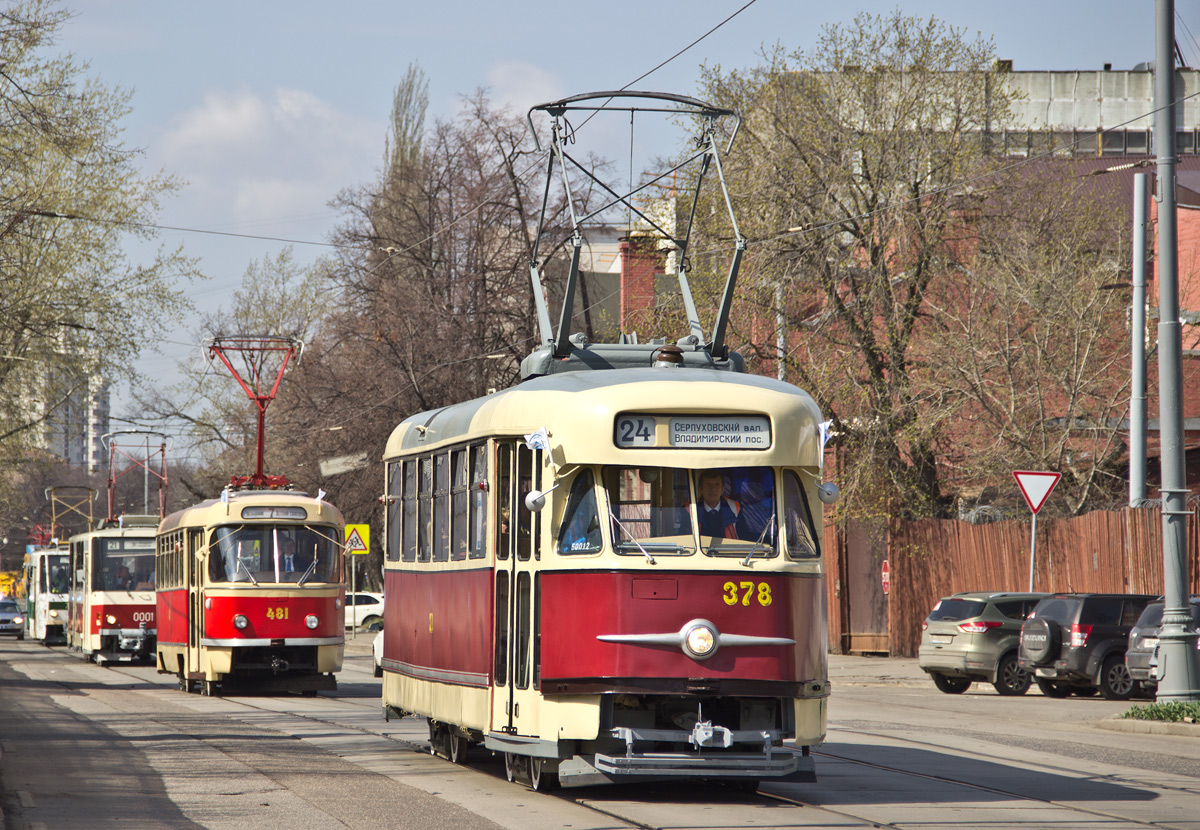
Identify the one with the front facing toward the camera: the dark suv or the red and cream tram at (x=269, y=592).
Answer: the red and cream tram

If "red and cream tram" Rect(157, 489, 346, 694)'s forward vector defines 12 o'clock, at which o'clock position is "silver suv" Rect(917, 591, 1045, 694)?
The silver suv is roughly at 9 o'clock from the red and cream tram.

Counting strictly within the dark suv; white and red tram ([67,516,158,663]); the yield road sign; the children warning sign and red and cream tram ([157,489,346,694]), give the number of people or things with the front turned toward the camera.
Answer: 4

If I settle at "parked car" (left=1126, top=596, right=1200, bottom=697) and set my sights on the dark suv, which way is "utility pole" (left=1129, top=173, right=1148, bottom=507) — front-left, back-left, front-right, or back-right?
front-right

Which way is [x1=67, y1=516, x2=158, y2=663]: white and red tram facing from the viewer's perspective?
toward the camera

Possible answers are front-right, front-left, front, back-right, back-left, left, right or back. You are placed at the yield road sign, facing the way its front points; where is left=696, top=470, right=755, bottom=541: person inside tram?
front

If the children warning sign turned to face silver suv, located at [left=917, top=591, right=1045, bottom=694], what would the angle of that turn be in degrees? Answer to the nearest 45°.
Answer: approximately 45° to its left

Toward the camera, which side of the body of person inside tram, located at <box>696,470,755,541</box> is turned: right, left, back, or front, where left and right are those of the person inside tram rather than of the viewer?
front

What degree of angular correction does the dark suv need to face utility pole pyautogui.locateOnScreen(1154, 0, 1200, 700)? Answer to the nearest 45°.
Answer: approximately 135° to its right

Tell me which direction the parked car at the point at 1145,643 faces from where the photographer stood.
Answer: facing away from the viewer and to the right of the viewer

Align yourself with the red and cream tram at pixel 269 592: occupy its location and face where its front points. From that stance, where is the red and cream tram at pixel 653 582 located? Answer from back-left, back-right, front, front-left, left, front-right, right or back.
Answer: front

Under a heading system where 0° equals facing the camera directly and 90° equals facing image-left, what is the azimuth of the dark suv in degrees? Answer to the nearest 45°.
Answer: approximately 225°

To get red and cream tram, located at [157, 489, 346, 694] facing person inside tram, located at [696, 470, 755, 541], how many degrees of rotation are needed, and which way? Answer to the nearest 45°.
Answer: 0° — it already faces them

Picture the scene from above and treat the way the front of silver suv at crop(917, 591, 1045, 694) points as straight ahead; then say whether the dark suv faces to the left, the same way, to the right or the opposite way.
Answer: the same way
